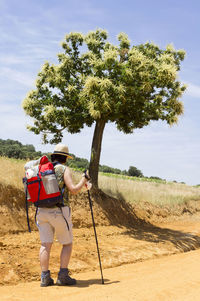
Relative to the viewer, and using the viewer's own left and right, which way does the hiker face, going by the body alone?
facing away from the viewer and to the right of the viewer
